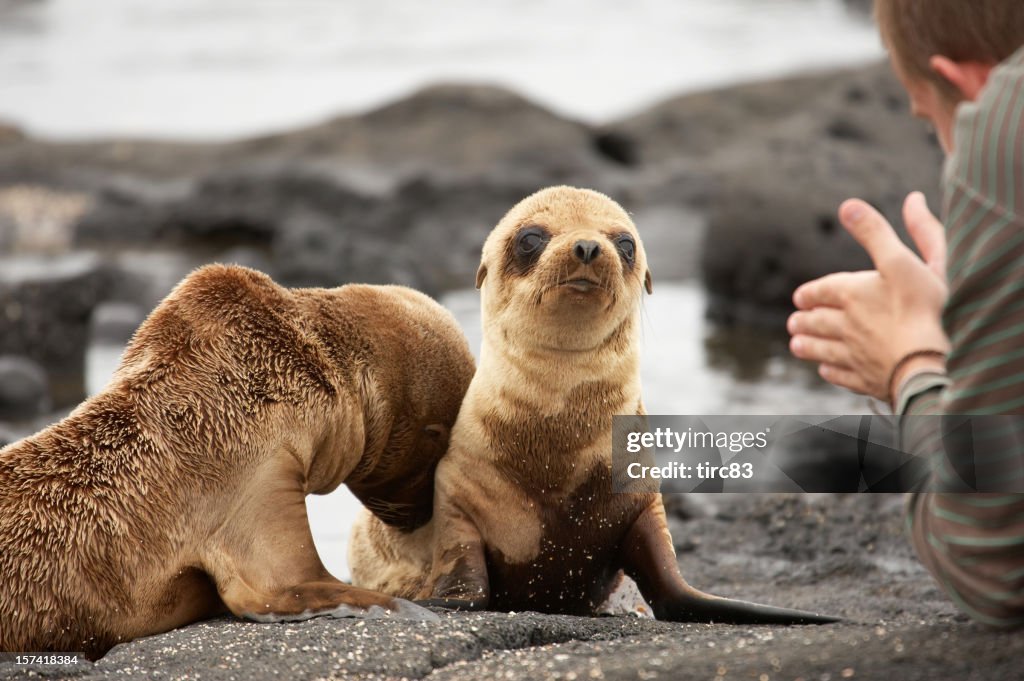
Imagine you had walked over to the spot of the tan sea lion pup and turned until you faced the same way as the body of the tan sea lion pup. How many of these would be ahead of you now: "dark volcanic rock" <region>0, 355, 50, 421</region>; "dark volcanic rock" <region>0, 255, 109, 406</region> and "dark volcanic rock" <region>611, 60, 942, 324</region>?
0

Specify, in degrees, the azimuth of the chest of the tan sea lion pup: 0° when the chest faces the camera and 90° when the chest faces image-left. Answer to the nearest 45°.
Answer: approximately 0°

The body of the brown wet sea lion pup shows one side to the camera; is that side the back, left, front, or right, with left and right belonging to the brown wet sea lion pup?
right

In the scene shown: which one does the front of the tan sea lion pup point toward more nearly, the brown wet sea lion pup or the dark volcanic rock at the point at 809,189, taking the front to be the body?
the brown wet sea lion pup

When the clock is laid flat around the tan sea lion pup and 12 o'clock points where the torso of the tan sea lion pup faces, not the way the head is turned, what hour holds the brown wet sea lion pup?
The brown wet sea lion pup is roughly at 2 o'clock from the tan sea lion pup.

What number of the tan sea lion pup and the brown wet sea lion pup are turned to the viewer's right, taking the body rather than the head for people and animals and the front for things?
1

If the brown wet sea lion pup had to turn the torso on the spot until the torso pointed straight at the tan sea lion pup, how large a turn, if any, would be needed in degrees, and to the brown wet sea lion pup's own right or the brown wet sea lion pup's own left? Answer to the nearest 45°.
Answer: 0° — it already faces it

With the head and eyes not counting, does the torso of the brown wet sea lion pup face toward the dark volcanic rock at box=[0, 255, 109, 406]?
no

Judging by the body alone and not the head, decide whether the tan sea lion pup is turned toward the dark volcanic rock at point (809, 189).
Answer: no

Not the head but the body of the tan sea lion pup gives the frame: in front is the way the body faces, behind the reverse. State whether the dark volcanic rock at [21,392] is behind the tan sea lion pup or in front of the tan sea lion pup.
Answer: behind

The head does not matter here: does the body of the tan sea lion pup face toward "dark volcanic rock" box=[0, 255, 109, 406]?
no

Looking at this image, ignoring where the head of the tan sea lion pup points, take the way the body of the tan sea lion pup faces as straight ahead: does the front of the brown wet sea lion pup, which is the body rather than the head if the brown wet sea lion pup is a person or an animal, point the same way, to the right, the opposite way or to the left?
to the left
